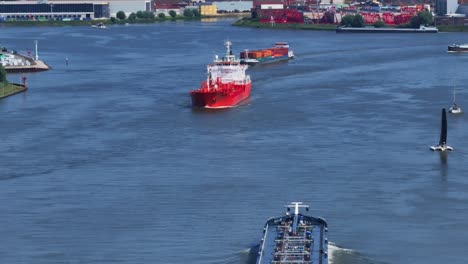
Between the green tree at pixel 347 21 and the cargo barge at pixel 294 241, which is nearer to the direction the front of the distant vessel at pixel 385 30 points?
the green tree

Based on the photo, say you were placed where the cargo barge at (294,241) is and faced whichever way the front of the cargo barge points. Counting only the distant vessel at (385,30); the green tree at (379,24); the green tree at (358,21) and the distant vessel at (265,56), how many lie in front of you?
4

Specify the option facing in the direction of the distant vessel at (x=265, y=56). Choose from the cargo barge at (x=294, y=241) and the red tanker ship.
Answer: the cargo barge

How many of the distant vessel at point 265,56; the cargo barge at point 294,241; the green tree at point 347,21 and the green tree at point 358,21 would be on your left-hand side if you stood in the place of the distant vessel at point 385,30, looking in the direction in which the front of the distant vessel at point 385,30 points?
2

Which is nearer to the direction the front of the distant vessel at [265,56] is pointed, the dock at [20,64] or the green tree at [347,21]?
the dock

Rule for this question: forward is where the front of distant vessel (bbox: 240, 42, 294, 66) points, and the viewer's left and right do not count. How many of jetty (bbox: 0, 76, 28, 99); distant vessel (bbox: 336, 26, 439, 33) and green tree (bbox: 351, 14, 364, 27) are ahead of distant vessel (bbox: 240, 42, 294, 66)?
1

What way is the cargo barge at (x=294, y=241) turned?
away from the camera

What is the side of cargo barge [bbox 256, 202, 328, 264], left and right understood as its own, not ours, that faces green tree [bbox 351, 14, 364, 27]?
front

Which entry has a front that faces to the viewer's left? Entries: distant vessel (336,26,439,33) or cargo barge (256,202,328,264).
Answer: the distant vessel

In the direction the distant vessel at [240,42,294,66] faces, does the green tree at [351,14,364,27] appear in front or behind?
behind

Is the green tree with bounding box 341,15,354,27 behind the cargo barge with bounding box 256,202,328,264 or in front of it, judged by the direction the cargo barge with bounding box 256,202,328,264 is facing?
in front

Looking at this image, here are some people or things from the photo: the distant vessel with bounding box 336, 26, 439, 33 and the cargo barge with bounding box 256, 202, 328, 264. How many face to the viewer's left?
1

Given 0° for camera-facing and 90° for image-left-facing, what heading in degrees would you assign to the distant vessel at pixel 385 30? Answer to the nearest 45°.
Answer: approximately 90°

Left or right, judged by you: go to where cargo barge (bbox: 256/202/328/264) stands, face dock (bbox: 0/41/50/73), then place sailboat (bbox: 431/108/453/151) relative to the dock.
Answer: right

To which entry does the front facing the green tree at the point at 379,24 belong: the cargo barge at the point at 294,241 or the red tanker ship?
the cargo barge

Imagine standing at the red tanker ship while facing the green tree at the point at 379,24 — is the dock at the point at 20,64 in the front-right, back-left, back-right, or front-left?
front-left

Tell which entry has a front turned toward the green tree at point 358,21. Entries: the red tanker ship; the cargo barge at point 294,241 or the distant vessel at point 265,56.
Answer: the cargo barge

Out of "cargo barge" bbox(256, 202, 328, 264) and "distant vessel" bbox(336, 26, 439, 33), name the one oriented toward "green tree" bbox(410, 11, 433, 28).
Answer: the cargo barge
